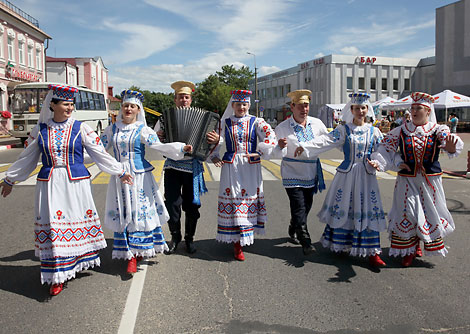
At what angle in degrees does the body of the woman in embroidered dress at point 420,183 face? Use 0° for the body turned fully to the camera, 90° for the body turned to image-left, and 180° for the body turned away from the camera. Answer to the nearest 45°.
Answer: approximately 0°

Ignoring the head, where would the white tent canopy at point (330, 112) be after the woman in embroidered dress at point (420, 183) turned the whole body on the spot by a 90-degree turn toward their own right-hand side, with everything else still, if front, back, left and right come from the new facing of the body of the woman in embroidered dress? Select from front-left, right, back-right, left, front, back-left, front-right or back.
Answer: right

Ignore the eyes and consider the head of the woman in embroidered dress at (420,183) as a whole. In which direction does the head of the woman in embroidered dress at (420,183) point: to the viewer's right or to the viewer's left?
to the viewer's left

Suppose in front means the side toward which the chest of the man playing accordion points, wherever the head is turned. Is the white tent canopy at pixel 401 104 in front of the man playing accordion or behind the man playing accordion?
behind

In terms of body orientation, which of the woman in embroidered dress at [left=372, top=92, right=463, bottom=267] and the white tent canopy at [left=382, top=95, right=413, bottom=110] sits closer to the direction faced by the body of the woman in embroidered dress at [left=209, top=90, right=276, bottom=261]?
the woman in embroidered dress

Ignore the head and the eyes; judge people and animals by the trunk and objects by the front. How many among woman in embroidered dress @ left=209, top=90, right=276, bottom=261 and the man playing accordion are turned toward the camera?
2

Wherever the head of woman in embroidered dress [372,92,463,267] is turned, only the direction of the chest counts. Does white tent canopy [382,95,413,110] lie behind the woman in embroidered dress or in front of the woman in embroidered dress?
behind

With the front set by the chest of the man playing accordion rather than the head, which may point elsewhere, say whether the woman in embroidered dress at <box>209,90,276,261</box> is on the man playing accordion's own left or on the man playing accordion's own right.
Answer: on the man playing accordion's own left
